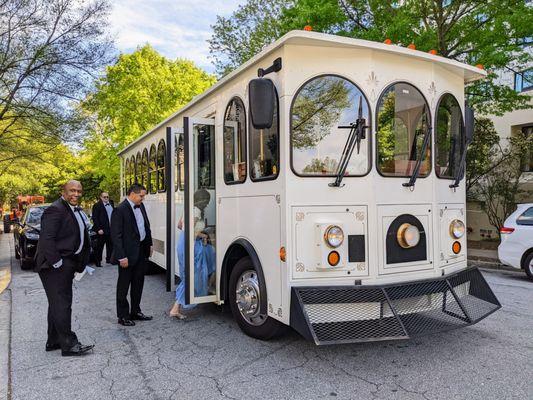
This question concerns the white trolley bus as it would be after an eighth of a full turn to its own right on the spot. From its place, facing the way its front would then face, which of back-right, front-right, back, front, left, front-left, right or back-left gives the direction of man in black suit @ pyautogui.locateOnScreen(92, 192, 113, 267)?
back-right

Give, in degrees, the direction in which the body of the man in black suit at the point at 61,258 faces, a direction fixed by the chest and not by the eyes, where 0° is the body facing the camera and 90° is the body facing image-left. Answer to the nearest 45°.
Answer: approximately 315°

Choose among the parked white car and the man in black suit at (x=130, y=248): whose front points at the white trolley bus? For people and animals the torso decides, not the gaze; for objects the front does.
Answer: the man in black suit

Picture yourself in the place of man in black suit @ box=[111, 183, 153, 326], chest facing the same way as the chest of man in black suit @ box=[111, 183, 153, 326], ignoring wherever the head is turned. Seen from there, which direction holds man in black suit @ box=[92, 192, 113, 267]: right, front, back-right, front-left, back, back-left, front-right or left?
back-left

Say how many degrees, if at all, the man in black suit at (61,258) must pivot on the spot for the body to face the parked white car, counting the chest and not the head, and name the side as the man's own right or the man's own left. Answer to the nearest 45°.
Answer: approximately 45° to the man's own left

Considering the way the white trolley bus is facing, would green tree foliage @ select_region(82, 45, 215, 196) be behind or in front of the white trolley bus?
behind
